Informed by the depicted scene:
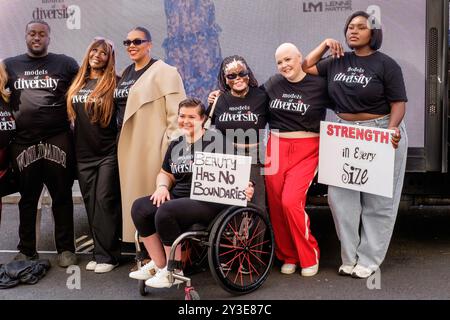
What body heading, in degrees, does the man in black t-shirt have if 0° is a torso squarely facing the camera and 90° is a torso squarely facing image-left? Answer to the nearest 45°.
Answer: approximately 0°

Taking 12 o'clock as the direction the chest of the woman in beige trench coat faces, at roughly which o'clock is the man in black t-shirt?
The man in black t-shirt is roughly at 2 o'clock from the woman in beige trench coat.

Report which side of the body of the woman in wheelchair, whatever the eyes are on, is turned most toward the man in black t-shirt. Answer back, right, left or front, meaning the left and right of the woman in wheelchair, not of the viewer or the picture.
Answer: right

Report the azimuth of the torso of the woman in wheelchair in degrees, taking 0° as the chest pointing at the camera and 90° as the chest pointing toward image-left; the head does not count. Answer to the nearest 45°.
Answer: approximately 45°

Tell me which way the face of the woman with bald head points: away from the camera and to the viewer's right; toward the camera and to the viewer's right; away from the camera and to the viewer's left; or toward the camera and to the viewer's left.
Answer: toward the camera and to the viewer's left

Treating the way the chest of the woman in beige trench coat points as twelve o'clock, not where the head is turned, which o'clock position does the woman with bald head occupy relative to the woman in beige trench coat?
The woman with bald head is roughly at 8 o'clock from the woman in beige trench coat.

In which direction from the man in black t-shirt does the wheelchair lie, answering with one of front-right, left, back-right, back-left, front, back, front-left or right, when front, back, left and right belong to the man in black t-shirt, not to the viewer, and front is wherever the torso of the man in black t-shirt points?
front-left

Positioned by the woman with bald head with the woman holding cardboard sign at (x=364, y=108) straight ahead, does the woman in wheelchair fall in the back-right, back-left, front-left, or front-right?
back-right
